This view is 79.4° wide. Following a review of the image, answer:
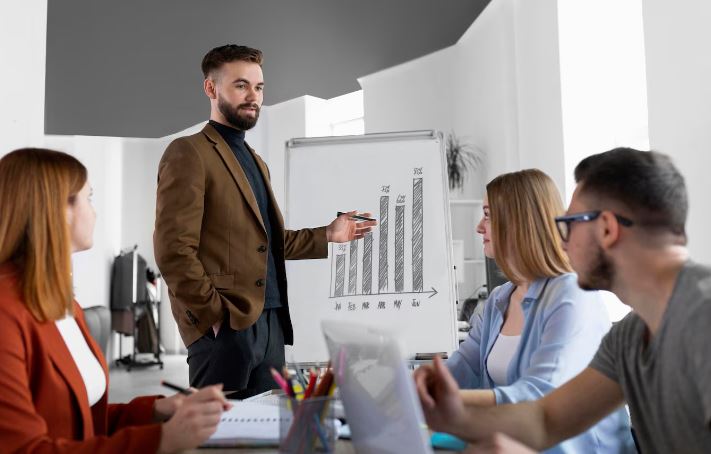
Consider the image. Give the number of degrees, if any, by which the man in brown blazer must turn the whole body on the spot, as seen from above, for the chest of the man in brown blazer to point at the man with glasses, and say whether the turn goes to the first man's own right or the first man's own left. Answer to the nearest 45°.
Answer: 0° — they already face them

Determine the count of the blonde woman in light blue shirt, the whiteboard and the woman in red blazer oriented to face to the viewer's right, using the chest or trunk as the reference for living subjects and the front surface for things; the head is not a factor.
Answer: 1

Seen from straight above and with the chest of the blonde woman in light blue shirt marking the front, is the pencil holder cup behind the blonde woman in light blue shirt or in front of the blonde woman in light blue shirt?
in front

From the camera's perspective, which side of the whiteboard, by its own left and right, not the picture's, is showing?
front

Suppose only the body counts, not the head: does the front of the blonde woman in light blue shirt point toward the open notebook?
yes

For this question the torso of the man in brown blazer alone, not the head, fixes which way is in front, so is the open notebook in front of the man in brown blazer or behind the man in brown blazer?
in front

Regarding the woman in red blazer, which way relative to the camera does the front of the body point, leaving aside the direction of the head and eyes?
to the viewer's right

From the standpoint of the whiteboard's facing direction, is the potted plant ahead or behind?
behind

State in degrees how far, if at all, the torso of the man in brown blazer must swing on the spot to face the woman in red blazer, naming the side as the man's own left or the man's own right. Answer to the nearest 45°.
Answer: approximately 45° to the man's own right

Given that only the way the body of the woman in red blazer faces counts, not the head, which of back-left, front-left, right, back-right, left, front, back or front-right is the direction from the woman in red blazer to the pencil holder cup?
front-right

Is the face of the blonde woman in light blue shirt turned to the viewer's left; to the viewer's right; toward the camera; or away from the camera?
to the viewer's left

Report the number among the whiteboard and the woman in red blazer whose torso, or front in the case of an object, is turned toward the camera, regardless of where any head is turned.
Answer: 1

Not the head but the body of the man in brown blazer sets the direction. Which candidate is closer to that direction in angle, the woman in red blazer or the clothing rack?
the woman in red blazer

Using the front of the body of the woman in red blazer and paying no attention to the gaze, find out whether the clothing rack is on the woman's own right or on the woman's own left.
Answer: on the woman's own left

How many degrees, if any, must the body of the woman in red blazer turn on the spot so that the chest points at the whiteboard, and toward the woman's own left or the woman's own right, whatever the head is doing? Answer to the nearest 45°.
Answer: approximately 45° to the woman's own left
